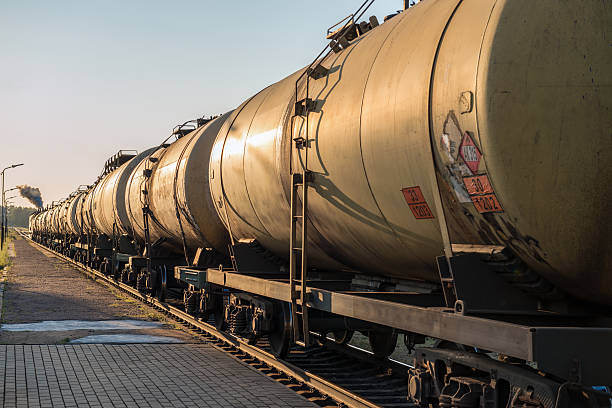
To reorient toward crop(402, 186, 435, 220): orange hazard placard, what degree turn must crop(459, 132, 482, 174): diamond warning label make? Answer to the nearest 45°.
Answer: approximately 90° to its right

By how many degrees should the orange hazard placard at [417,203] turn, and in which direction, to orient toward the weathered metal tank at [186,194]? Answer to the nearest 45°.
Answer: approximately 90° to its right

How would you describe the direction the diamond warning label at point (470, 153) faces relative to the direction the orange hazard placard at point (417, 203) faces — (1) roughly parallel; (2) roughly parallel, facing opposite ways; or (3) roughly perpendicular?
roughly parallel

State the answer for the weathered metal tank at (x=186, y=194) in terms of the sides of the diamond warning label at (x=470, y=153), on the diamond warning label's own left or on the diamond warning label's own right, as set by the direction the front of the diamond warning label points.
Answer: on the diamond warning label's own right

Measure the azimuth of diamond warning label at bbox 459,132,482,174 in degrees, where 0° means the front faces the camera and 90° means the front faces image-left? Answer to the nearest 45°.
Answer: approximately 45°

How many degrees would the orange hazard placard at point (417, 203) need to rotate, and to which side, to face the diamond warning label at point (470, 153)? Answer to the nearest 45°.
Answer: approximately 90° to its left

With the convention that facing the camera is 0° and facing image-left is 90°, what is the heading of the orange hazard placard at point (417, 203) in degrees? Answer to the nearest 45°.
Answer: approximately 45°
